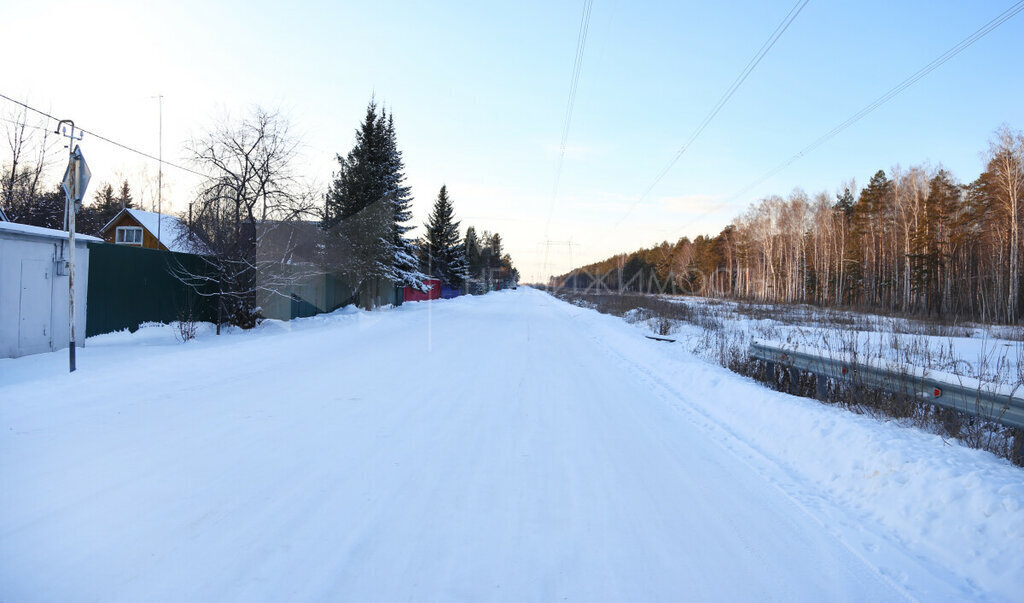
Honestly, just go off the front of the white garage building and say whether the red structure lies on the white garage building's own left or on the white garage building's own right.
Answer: on the white garage building's own left

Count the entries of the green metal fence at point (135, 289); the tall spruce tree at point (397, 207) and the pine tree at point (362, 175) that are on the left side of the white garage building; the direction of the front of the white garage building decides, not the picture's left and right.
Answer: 3

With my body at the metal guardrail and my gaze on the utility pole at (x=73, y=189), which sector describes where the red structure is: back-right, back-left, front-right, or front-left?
front-right

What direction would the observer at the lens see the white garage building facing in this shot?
facing the viewer and to the right of the viewer

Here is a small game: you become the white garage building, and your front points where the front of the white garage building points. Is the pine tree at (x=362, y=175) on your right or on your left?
on your left

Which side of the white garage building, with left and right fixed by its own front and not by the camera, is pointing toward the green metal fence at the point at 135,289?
left

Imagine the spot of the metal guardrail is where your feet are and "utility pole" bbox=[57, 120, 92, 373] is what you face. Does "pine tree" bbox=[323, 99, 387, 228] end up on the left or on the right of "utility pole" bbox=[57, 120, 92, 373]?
right

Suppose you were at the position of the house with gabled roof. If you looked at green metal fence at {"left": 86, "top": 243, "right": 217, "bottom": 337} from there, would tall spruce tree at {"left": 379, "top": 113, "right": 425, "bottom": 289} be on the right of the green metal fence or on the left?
left

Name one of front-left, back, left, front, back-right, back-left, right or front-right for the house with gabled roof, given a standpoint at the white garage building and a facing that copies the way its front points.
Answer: back-left

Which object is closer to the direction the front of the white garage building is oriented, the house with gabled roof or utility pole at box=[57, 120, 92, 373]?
the utility pole
